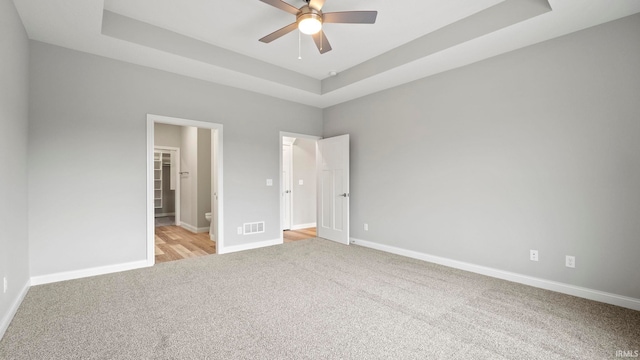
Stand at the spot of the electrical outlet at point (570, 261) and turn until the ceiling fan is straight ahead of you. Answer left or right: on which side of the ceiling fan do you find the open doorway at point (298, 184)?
right

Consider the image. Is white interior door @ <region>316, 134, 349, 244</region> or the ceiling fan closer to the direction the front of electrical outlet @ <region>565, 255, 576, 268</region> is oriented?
the ceiling fan

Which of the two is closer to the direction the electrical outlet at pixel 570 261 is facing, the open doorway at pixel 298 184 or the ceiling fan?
the ceiling fan

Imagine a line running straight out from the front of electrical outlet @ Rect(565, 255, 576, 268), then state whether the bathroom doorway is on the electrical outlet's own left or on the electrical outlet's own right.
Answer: on the electrical outlet's own right

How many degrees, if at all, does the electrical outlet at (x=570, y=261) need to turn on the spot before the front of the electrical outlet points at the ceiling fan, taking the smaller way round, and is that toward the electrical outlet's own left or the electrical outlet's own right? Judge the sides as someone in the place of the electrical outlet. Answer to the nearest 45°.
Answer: approximately 45° to the electrical outlet's own right

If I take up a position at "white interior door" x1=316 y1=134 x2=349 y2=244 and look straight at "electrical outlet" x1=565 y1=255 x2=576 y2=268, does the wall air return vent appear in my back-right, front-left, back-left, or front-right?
back-right

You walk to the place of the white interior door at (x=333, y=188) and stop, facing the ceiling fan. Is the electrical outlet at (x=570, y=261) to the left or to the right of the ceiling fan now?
left

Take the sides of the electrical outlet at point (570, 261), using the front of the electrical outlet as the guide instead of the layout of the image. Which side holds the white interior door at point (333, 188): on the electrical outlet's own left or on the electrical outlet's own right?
on the electrical outlet's own right

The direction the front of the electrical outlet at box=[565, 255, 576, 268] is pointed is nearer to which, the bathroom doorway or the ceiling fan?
the ceiling fan
